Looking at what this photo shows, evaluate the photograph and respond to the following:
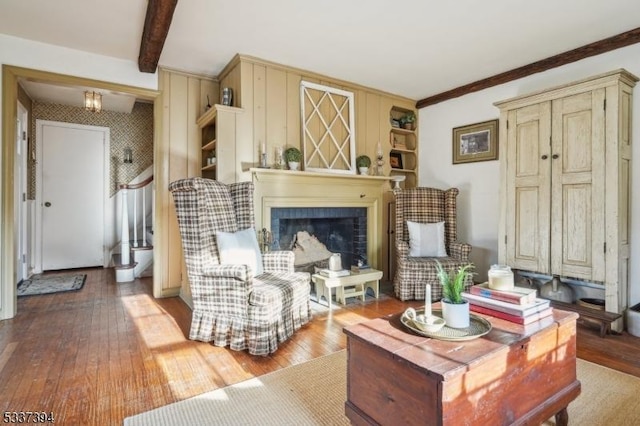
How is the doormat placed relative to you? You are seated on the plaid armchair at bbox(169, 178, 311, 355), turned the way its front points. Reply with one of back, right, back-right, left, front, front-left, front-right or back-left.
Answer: back

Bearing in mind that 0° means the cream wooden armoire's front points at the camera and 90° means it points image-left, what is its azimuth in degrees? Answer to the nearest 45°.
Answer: approximately 45°

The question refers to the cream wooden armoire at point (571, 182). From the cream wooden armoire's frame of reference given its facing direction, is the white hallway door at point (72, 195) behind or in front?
in front

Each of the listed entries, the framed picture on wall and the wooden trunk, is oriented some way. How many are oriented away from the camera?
0

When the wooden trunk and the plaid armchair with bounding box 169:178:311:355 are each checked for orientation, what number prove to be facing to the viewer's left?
0

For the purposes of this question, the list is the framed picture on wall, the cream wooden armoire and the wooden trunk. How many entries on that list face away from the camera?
0

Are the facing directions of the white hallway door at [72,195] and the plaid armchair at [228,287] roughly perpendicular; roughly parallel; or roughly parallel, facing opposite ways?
roughly parallel

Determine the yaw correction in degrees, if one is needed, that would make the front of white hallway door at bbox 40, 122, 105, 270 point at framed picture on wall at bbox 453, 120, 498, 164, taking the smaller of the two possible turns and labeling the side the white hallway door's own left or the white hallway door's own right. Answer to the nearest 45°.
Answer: approximately 45° to the white hallway door's own left

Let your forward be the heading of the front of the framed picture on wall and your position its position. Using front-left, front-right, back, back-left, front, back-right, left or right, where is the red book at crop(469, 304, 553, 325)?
front-left

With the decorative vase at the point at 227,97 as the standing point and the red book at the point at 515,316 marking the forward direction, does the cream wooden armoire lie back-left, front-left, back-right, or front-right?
front-left

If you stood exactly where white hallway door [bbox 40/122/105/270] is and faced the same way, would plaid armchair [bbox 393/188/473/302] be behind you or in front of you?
in front

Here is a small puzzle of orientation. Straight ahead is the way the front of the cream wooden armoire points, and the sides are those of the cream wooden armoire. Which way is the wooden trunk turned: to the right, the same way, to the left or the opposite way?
to the left

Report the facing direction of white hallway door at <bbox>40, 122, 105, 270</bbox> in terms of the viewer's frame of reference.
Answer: facing the viewer

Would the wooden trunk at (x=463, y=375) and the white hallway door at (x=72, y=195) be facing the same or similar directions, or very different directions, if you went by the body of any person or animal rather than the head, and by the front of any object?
same or similar directions

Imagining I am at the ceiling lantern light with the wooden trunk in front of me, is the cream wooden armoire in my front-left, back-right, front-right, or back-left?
front-left
